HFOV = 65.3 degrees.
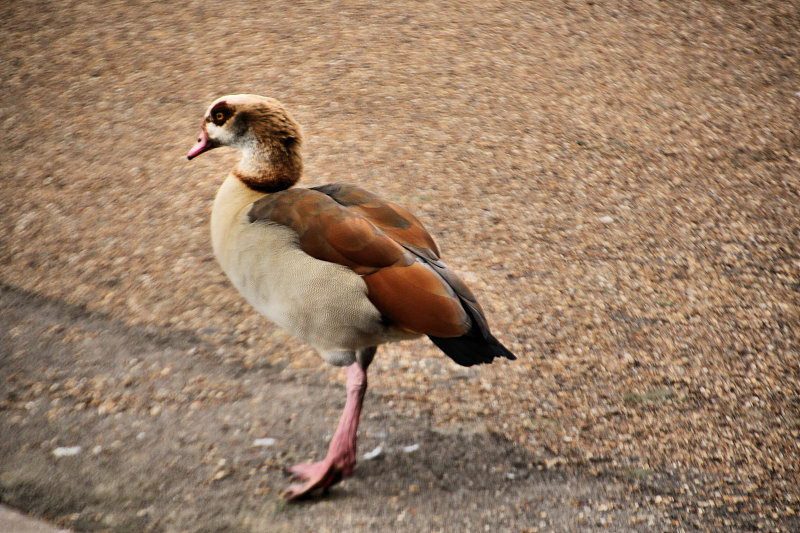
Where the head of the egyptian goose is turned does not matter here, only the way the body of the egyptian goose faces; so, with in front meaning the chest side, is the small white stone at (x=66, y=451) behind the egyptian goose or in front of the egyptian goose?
in front

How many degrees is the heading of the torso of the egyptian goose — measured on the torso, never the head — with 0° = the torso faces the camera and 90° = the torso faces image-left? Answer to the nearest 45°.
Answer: approximately 90°
